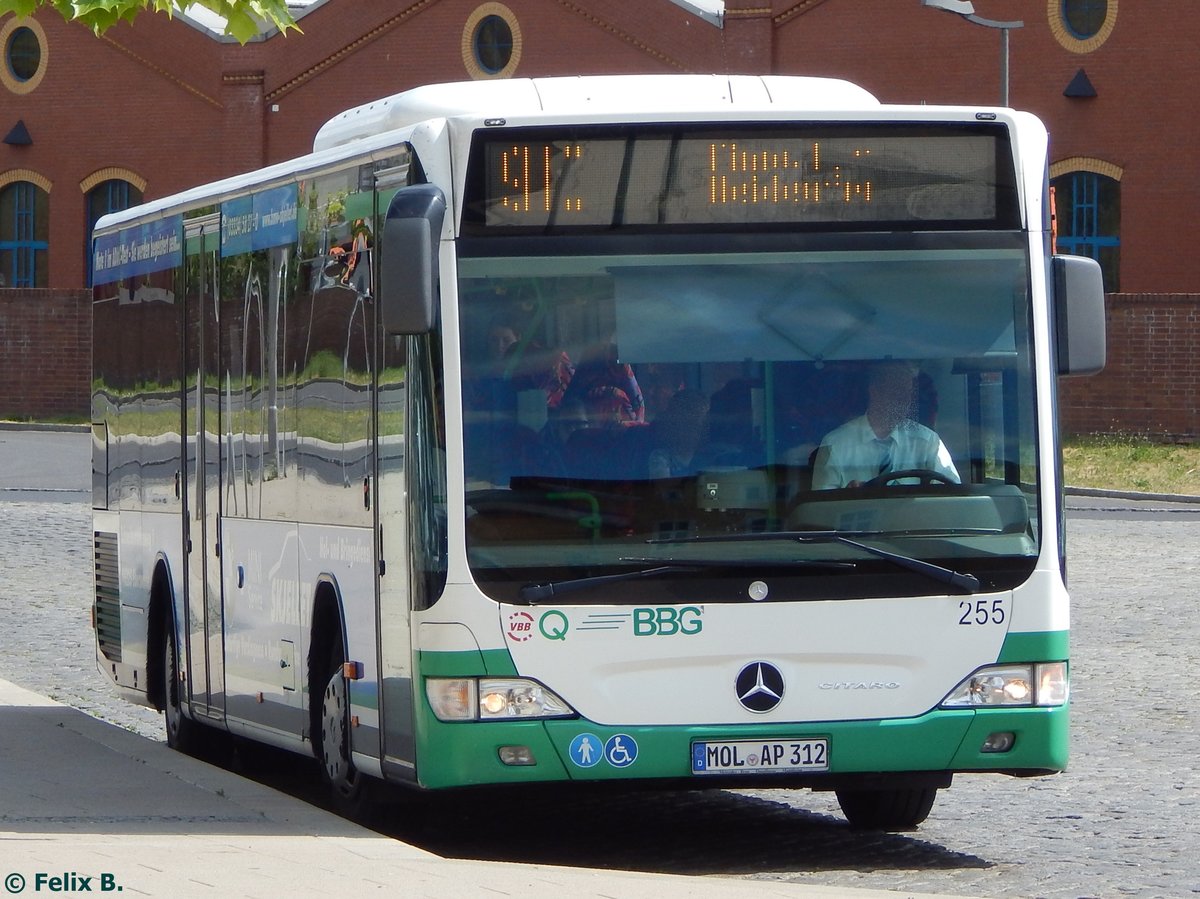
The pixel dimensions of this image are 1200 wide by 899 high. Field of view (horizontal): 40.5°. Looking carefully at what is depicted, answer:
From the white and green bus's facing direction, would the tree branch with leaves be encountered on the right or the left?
on its right

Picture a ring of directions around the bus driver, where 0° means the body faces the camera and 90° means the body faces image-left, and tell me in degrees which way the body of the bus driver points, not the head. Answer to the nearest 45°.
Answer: approximately 0°

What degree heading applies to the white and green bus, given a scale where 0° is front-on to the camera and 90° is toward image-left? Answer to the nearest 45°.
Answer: approximately 0°
